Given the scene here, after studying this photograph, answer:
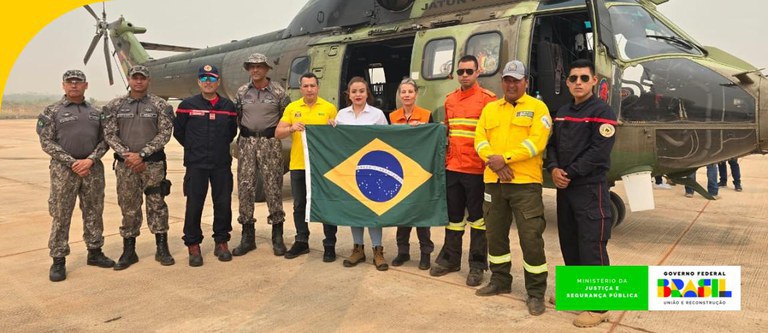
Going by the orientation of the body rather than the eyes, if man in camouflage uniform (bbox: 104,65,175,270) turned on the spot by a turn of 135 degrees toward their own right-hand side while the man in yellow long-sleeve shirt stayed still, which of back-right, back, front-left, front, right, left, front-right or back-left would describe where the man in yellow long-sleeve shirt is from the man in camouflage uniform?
back

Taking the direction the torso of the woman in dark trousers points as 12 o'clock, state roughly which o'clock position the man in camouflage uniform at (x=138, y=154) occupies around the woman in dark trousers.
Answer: The man in camouflage uniform is roughly at 3 o'clock from the woman in dark trousers.

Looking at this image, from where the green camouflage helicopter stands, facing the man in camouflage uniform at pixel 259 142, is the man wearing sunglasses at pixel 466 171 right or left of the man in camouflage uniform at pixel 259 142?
left

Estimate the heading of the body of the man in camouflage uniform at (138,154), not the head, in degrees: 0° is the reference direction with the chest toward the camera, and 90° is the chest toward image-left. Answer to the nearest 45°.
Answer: approximately 0°

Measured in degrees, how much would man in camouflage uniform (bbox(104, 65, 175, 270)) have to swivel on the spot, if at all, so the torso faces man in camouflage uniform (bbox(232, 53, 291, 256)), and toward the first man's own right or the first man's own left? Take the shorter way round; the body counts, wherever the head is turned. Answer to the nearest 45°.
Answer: approximately 90° to the first man's own left

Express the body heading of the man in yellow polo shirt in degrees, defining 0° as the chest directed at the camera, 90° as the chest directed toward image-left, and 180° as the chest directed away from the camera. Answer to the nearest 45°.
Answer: approximately 0°

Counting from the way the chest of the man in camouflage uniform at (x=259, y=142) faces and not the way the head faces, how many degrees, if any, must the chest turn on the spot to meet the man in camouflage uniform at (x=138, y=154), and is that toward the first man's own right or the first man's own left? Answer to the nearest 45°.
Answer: approximately 90° to the first man's own right
